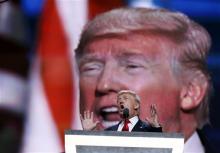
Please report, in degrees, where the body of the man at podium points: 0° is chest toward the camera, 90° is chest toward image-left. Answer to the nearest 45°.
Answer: approximately 45°

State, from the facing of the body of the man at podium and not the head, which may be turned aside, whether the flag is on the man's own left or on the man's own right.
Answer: on the man's own right

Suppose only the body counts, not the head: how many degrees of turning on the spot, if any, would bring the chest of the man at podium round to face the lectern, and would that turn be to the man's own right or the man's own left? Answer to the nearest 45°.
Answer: approximately 45° to the man's own left

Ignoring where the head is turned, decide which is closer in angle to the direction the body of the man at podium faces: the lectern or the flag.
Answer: the lectern

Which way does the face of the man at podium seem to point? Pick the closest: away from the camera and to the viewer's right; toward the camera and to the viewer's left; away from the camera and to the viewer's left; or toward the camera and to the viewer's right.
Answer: toward the camera and to the viewer's left

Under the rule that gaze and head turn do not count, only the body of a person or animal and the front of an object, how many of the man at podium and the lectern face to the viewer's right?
0
